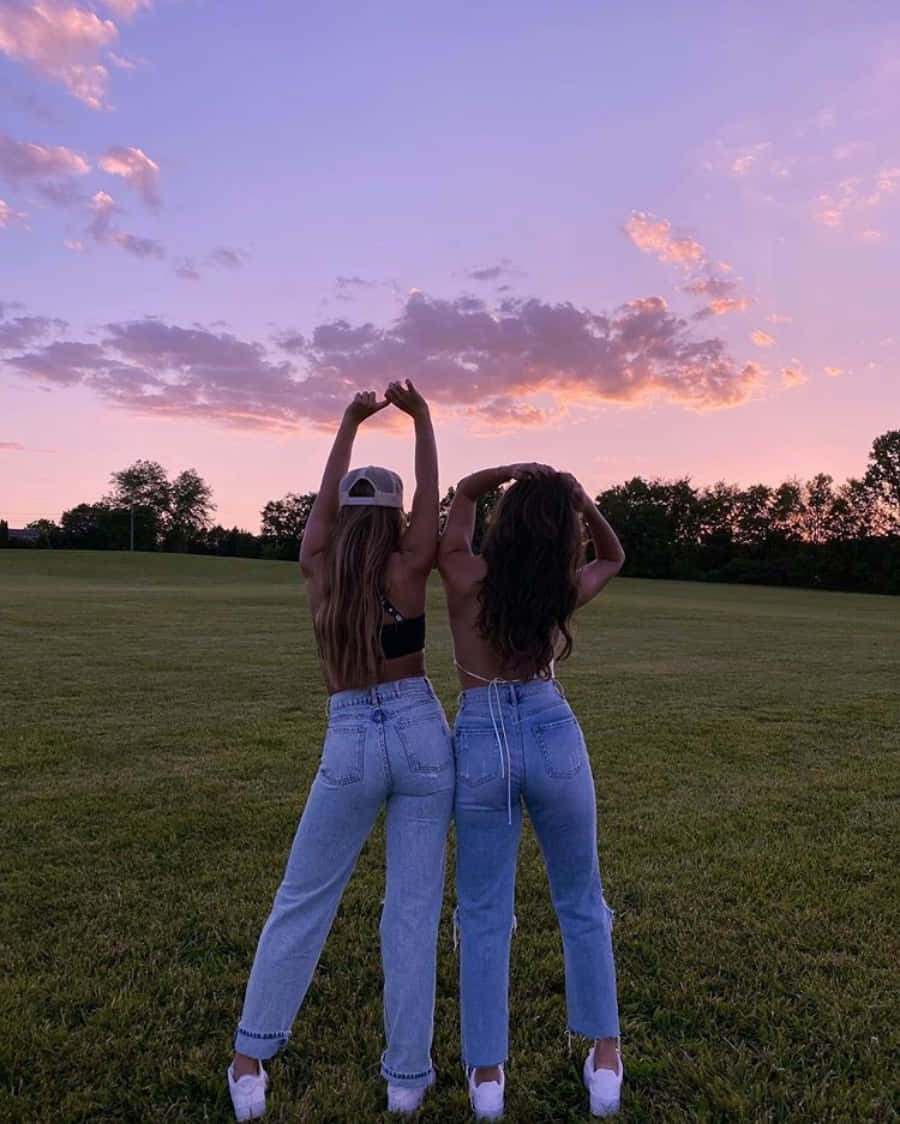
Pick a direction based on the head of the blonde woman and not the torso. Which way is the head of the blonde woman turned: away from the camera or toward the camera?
away from the camera

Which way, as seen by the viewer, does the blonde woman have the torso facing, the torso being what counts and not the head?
away from the camera
